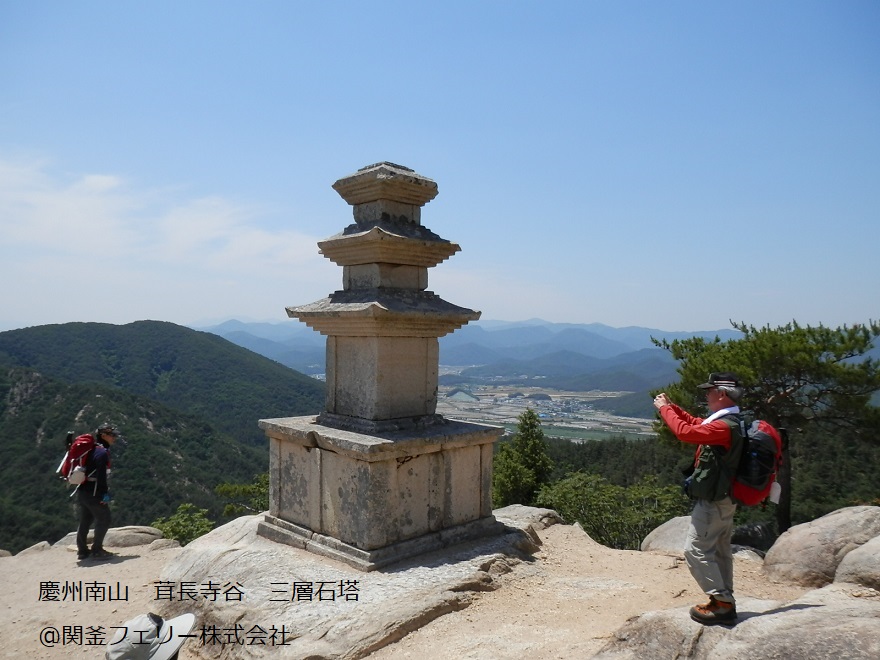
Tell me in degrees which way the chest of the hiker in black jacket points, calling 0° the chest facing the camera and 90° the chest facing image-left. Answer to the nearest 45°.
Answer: approximately 270°

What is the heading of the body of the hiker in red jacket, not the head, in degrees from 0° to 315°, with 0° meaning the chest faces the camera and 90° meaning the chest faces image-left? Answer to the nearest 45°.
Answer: approximately 90°

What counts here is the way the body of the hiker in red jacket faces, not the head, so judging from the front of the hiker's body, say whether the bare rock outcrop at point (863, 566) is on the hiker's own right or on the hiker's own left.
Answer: on the hiker's own right

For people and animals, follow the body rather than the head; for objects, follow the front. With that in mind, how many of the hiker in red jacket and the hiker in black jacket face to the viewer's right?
1

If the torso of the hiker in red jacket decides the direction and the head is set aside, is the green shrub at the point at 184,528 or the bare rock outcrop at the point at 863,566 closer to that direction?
the green shrub
